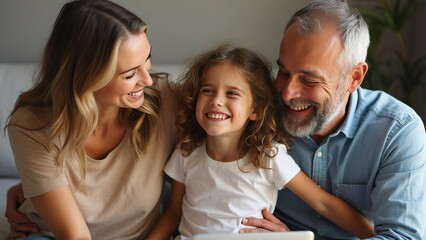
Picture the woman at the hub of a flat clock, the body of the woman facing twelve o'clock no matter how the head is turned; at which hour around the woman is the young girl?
The young girl is roughly at 11 o'clock from the woman.

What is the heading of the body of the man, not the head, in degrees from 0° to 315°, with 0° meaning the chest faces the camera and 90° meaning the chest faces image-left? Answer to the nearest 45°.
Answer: approximately 45°

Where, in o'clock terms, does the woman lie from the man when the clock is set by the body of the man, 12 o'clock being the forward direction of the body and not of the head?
The woman is roughly at 1 o'clock from the man.

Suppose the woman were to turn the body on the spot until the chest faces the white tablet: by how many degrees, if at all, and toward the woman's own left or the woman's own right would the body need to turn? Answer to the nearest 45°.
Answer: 0° — they already face it

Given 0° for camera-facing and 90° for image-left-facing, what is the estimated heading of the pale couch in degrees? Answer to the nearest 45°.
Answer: approximately 0°
